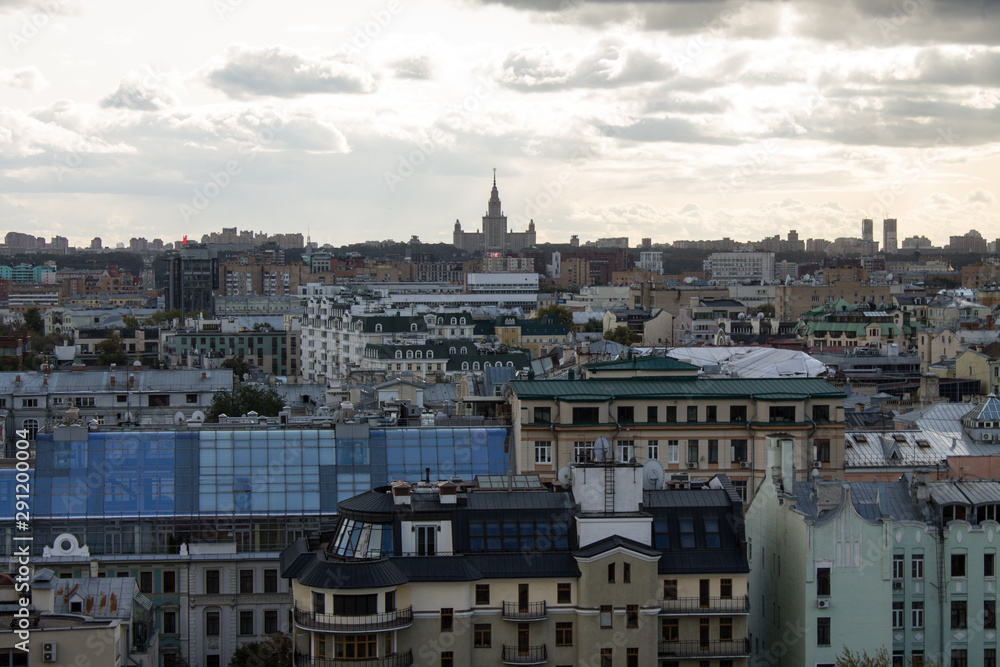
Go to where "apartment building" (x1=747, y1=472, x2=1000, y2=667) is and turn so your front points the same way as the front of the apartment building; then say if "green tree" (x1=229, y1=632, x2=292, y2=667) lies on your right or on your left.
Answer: on your right

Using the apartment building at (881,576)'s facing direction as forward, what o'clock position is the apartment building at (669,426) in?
the apartment building at (669,426) is roughly at 5 o'clock from the apartment building at (881,576).

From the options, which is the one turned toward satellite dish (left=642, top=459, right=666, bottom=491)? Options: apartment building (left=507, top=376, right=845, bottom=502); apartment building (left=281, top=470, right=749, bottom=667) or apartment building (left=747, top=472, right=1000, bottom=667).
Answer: apartment building (left=507, top=376, right=845, bottom=502)

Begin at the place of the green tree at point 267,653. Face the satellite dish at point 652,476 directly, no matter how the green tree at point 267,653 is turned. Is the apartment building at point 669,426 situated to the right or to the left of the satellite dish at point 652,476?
left

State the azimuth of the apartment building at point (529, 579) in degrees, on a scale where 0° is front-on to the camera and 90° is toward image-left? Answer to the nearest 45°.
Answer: approximately 0°

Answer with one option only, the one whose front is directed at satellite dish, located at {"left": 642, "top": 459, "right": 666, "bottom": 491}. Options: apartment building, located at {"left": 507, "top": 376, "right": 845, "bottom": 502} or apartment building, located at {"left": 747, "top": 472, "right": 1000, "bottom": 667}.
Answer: apartment building, located at {"left": 507, "top": 376, "right": 845, "bottom": 502}

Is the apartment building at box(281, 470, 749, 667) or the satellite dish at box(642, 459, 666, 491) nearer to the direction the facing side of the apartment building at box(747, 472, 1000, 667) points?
the apartment building

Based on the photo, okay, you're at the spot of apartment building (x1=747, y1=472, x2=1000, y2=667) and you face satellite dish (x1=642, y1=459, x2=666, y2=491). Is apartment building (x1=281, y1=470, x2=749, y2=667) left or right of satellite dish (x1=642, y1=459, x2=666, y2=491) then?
left

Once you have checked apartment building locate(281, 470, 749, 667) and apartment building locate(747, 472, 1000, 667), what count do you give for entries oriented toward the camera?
2
